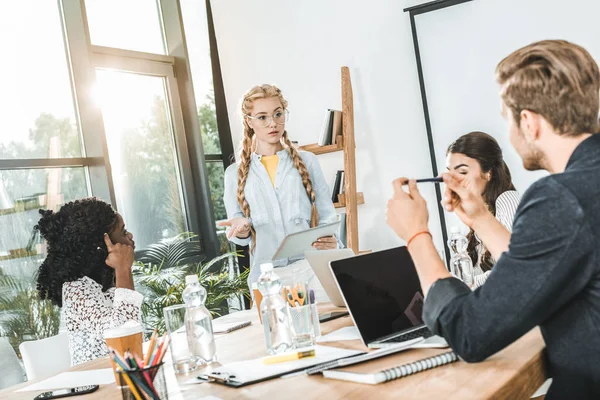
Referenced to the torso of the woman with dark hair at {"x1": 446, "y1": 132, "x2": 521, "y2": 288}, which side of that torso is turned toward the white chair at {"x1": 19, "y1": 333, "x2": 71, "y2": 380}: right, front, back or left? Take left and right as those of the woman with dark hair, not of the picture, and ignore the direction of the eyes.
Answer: front

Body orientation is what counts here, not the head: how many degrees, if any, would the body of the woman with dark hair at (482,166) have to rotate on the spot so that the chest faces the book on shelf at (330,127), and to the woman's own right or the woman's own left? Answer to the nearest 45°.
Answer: approximately 90° to the woman's own right

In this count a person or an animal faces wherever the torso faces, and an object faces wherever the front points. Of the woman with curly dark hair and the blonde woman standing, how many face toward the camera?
1

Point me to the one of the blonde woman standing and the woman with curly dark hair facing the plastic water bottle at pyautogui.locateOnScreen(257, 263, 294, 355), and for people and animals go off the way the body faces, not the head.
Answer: the blonde woman standing

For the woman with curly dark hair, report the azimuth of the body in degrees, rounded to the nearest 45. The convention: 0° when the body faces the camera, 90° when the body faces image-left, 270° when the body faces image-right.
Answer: approximately 225°

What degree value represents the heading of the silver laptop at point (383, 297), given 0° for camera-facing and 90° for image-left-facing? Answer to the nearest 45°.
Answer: approximately 315°

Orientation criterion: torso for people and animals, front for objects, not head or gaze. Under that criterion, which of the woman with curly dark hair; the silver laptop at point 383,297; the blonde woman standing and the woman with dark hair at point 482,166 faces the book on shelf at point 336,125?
the woman with curly dark hair

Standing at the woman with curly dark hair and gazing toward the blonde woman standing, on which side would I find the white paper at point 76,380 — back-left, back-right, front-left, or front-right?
back-right

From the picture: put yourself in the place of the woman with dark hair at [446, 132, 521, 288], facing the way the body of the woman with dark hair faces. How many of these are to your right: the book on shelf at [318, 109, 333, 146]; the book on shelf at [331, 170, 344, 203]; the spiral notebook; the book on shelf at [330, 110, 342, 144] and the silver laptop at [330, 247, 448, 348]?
3

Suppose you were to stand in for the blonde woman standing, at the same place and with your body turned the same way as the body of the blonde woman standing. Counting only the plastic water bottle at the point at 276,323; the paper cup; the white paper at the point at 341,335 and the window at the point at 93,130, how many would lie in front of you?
3

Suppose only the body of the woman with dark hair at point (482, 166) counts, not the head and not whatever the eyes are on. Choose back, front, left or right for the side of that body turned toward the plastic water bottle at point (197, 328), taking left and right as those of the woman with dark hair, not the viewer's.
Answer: front
